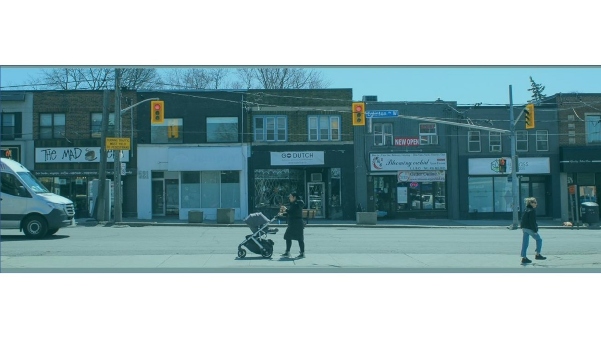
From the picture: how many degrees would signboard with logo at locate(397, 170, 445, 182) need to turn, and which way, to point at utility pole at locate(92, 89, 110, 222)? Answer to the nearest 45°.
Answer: approximately 90° to its right

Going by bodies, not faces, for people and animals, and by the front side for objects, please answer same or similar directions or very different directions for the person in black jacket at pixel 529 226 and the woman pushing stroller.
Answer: very different directions

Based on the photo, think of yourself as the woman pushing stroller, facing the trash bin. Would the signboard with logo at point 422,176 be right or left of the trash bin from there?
left

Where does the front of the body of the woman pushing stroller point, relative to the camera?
to the viewer's left

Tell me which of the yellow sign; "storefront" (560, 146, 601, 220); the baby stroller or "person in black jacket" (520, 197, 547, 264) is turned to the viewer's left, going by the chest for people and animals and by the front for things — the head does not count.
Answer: the baby stroller

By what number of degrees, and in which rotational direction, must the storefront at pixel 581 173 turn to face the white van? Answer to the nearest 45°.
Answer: approximately 45° to its right

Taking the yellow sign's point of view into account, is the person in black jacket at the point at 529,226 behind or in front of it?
in front

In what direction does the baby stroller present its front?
to the viewer's left

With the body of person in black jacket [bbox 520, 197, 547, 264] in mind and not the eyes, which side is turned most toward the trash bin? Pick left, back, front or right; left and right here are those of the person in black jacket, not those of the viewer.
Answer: left

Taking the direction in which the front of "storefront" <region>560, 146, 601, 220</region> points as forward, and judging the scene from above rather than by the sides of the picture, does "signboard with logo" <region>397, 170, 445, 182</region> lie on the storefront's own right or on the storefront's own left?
on the storefront's own right
